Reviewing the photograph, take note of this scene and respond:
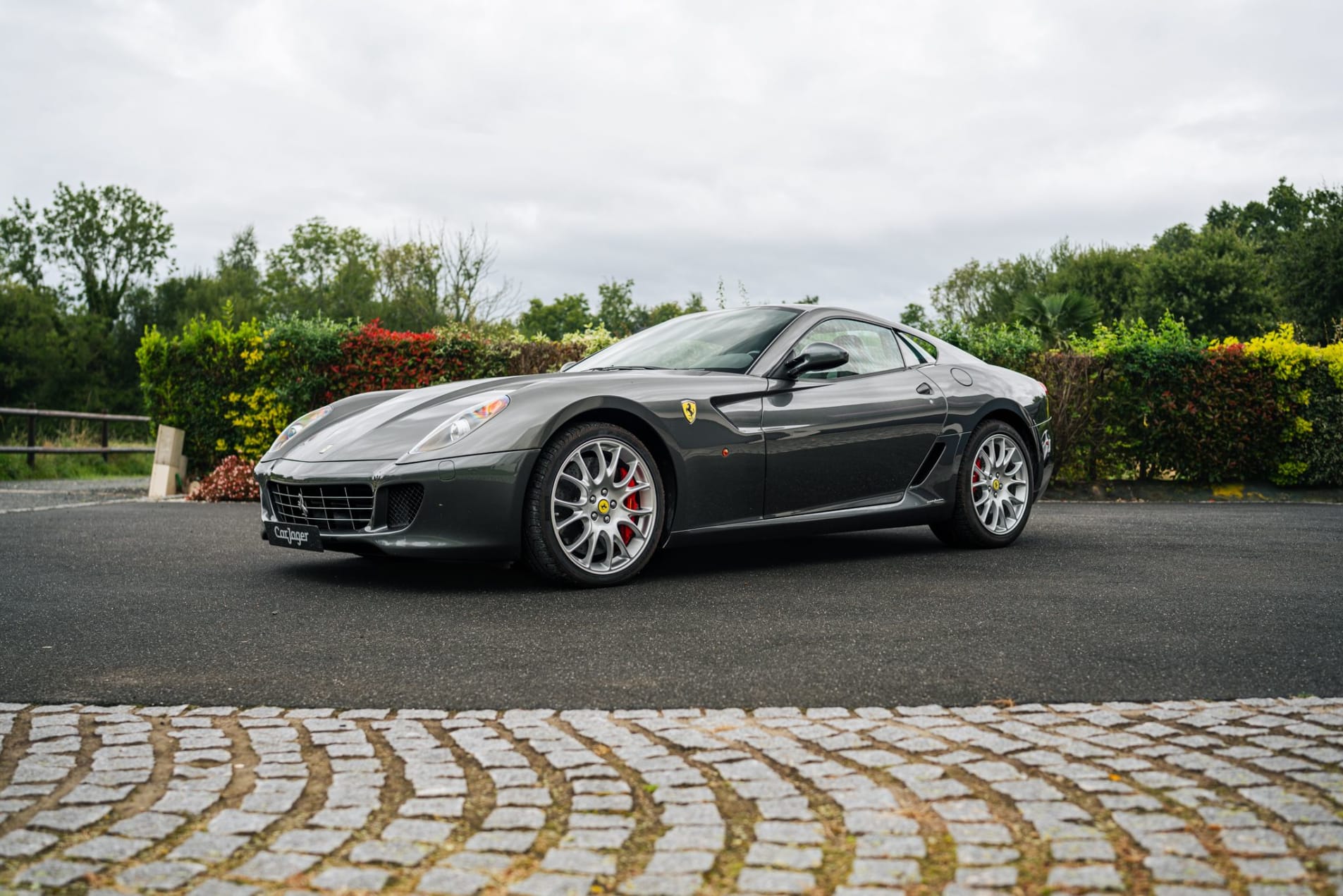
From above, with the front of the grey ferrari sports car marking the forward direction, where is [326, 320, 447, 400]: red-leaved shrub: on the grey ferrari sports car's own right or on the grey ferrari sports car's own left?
on the grey ferrari sports car's own right

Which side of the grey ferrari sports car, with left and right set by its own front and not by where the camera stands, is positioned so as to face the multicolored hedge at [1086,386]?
back

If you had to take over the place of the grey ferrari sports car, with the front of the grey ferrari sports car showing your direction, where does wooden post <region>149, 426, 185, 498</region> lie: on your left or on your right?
on your right

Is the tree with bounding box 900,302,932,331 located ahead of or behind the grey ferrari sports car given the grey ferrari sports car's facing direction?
behind

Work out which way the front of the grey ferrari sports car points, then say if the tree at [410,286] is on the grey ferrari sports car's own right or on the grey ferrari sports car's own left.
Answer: on the grey ferrari sports car's own right

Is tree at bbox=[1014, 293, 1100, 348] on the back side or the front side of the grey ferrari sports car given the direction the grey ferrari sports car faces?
on the back side

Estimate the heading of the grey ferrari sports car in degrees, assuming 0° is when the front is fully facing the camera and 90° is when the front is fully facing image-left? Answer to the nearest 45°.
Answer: approximately 45°

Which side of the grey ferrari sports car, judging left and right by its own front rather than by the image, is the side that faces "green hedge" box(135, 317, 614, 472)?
right
